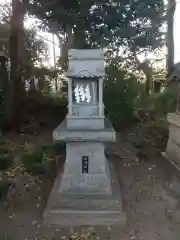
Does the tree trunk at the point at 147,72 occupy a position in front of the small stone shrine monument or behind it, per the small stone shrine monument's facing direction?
behind

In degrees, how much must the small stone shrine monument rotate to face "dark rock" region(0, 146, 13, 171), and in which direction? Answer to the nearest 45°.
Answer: approximately 135° to its right

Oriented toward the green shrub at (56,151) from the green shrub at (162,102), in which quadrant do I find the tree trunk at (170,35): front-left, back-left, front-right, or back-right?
back-right

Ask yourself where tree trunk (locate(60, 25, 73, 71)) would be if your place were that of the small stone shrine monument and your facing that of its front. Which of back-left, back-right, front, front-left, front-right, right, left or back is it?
back

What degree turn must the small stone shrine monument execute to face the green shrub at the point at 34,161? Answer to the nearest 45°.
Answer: approximately 135° to its right

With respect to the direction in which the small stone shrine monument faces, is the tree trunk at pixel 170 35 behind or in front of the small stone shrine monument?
behind

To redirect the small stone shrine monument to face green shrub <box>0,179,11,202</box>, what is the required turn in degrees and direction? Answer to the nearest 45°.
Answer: approximately 90° to its right

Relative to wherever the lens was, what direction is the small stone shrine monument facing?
facing the viewer

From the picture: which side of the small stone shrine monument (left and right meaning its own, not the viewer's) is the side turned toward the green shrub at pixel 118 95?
back

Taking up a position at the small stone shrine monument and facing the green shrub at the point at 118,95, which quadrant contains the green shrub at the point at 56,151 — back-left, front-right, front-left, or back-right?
front-left
